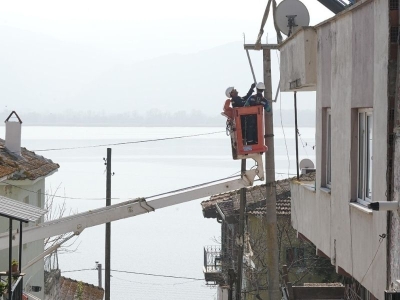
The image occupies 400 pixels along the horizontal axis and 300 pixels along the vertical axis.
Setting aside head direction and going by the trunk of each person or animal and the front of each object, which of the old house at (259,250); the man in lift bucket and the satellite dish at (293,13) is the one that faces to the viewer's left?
the old house

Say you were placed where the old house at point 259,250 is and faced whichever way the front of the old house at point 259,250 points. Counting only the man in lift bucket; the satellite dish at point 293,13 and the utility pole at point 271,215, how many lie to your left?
3

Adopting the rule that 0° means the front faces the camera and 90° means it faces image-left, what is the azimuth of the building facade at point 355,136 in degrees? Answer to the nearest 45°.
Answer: approximately 45°

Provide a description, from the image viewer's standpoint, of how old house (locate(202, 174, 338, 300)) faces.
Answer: facing to the left of the viewer

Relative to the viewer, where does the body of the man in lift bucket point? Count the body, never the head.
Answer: away from the camera

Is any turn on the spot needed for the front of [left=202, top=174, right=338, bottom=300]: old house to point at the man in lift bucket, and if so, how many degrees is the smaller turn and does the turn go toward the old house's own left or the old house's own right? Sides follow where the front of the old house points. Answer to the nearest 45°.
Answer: approximately 90° to the old house's own left
